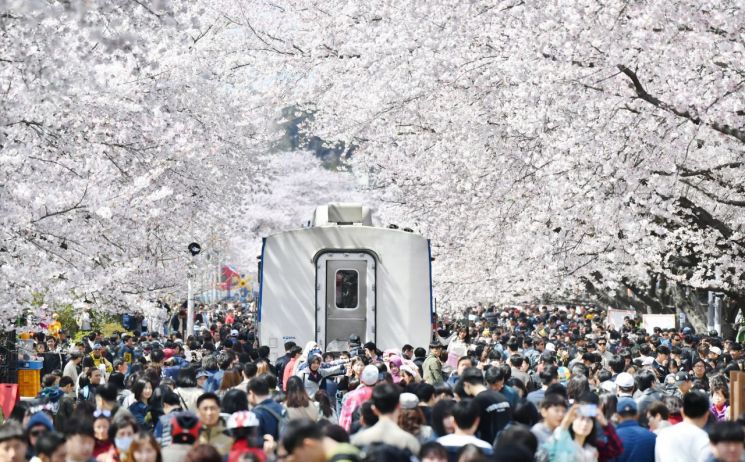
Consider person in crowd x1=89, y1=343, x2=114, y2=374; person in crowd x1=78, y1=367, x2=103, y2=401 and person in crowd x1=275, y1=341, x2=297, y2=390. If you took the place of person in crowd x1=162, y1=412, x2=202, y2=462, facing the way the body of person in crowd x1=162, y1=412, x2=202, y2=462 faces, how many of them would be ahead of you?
3

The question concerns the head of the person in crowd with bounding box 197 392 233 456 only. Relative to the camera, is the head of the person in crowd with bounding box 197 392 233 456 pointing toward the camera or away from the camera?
toward the camera

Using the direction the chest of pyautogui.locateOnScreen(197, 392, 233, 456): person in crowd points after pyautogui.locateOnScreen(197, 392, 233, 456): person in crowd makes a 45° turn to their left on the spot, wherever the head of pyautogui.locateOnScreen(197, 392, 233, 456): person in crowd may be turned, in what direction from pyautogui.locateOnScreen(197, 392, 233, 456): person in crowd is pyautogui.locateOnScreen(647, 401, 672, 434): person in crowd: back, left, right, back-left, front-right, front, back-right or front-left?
front-left

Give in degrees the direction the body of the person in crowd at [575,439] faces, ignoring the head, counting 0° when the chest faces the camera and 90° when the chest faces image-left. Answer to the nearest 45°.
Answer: approximately 0°

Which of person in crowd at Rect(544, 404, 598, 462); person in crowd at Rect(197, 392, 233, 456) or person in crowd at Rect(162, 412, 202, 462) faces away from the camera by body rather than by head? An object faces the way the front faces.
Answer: person in crowd at Rect(162, 412, 202, 462)

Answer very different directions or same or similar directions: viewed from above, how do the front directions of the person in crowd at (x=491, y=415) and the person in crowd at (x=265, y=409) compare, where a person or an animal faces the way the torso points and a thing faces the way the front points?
same or similar directions

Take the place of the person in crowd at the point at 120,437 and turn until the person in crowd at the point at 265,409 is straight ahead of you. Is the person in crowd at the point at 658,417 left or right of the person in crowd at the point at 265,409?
right
